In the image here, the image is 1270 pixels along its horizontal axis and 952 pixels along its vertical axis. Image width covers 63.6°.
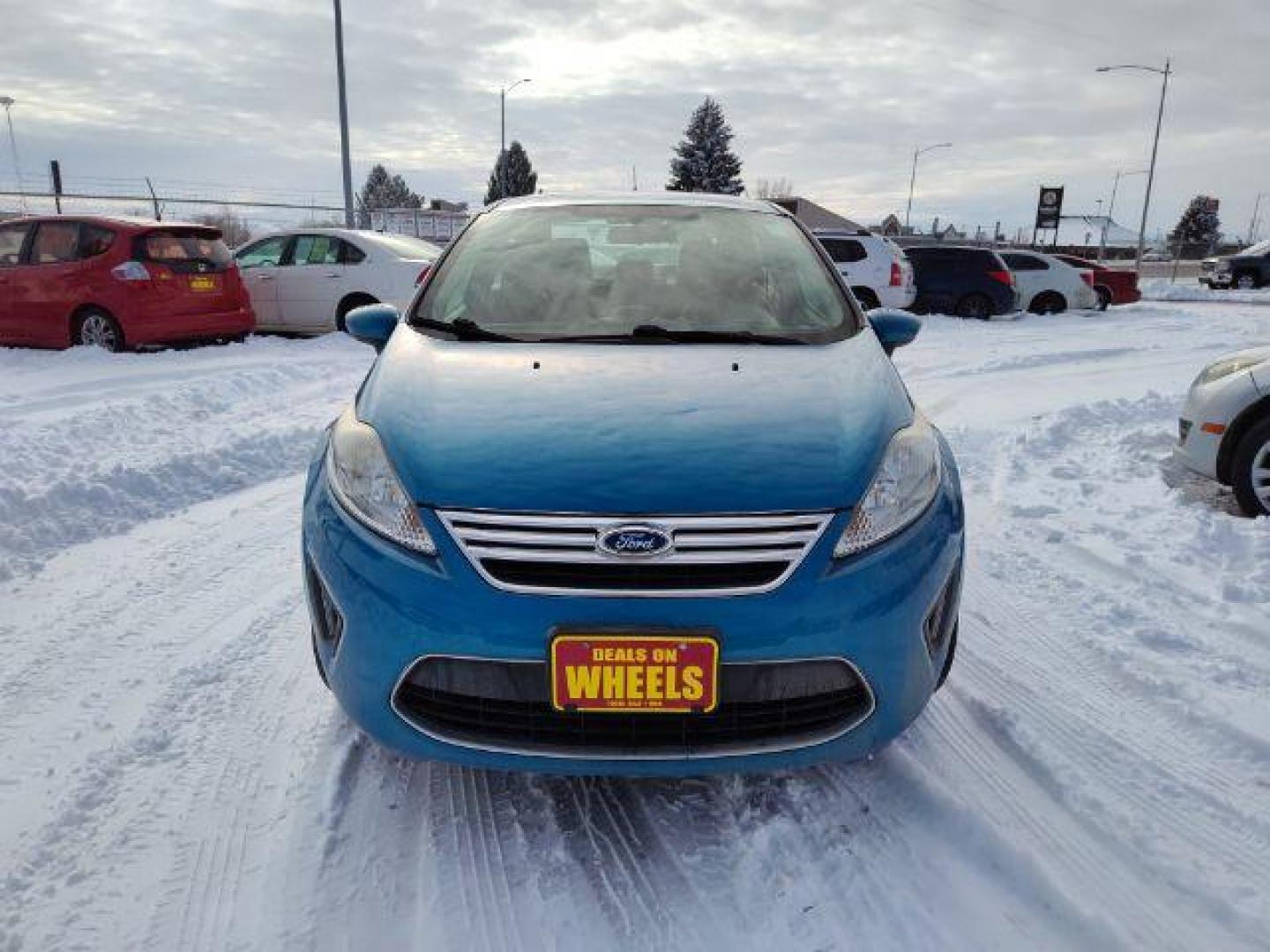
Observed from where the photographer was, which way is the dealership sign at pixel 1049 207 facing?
facing the viewer

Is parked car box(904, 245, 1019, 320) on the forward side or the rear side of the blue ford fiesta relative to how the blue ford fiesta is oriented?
on the rear side

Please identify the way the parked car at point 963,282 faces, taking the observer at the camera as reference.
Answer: facing away from the viewer and to the left of the viewer

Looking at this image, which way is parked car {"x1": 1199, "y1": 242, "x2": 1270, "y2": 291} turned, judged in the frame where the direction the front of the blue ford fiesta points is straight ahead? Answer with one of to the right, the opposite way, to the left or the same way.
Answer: to the right

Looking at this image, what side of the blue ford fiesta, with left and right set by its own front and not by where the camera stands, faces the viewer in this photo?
front

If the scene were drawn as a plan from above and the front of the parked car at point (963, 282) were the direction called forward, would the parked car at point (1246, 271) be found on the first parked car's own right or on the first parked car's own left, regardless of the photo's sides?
on the first parked car's own right

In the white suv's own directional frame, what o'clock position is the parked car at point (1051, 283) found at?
The parked car is roughly at 3 o'clock from the white suv.

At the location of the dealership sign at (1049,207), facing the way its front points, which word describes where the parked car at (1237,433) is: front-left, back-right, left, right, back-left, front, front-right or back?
front

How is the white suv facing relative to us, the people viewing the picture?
facing away from the viewer and to the left of the viewer

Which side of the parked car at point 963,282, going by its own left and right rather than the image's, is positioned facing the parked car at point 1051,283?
right

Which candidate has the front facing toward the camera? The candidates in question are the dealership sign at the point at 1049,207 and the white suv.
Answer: the dealership sign

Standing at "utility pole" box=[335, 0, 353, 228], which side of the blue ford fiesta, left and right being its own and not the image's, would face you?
back

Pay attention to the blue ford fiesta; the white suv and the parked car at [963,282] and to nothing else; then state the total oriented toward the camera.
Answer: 1

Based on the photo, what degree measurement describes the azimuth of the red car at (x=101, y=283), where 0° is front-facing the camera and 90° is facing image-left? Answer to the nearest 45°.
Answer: approximately 135°

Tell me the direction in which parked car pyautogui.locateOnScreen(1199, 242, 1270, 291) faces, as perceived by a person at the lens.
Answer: facing the viewer and to the left of the viewer

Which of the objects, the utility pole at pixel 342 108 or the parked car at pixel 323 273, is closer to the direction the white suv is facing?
the utility pole

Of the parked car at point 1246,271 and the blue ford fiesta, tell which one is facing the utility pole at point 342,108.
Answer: the parked car

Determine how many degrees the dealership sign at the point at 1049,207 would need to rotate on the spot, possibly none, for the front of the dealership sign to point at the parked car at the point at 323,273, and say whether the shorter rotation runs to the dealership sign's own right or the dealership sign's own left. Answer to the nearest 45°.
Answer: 0° — it already faces it

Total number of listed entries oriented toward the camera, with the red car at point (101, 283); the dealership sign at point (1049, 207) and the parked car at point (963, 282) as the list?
1

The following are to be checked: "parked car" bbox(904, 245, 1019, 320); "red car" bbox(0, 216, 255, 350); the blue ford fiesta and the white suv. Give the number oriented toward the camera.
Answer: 1
